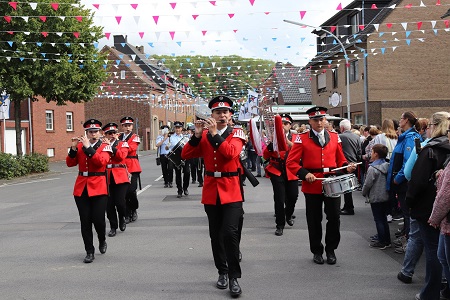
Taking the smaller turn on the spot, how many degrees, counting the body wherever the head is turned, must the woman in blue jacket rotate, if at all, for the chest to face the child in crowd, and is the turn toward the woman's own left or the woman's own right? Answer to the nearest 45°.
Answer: approximately 45° to the woman's own right

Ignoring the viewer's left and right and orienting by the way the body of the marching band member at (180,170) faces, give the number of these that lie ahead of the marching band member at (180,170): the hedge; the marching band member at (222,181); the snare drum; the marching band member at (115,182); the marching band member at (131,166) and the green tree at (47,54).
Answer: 4

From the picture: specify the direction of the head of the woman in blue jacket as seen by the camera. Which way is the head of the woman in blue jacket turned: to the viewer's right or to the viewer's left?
to the viewer's left

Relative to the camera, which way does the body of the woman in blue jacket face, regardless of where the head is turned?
to the viewer's left

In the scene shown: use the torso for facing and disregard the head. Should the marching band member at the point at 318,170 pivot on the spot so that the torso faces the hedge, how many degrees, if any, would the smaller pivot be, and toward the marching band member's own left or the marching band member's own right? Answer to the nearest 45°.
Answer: approximately 135° to the marching band member's own right

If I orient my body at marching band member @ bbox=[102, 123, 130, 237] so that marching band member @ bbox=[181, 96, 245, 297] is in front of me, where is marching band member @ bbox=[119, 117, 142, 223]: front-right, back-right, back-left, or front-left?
back-left

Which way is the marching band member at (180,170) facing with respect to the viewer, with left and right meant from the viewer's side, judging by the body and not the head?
facing the viewer

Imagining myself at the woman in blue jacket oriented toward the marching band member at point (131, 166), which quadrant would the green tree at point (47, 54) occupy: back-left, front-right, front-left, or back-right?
front-right

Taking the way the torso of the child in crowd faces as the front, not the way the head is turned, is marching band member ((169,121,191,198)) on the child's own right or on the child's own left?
on the child's own right

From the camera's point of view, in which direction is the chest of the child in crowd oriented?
to the viewer's left

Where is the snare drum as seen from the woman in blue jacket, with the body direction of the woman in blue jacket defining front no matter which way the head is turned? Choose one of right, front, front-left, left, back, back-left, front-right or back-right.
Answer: front-left

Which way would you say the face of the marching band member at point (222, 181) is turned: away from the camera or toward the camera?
toward the camera

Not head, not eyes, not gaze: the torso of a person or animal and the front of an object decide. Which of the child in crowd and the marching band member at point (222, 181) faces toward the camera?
the marching band member

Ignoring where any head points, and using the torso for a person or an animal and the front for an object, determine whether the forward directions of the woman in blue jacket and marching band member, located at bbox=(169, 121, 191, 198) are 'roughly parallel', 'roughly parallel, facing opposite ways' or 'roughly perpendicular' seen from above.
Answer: roughly perpendicular

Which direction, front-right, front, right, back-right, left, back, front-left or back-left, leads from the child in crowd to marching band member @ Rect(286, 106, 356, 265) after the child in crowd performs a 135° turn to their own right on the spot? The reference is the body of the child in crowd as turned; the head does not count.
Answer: back

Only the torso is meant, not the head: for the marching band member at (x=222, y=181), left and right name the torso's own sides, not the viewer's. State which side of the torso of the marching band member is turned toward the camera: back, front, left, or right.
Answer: front
